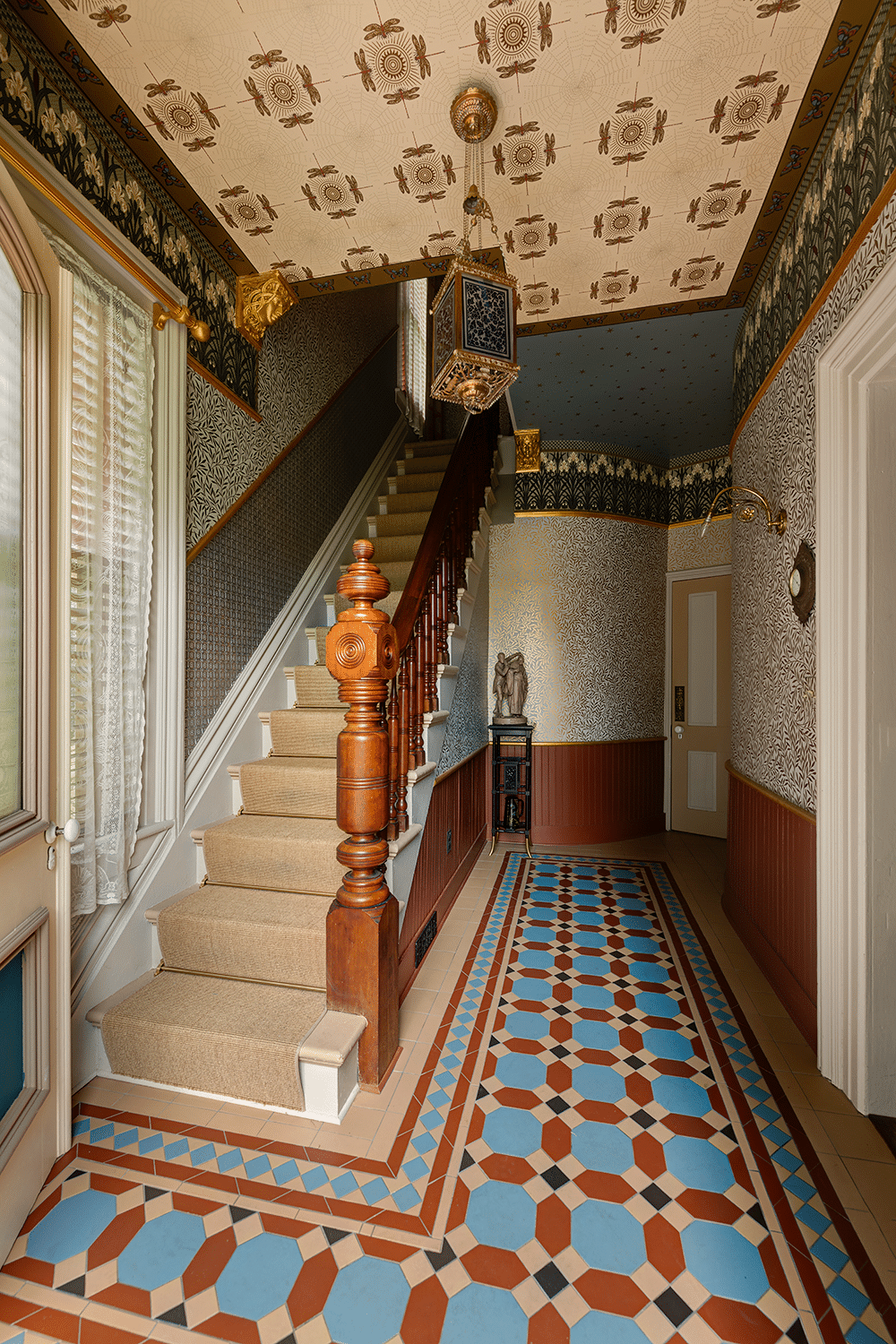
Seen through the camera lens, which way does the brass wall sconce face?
facing to the left of the viewer

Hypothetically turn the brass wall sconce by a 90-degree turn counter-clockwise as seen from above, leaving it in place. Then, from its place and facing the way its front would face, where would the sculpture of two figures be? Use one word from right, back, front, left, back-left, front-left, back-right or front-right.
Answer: back-right

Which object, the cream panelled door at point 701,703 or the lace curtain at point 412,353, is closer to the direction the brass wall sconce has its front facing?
the lace curtain

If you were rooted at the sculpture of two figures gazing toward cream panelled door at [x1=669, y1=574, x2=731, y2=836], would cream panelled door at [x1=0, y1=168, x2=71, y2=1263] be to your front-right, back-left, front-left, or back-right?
back-right

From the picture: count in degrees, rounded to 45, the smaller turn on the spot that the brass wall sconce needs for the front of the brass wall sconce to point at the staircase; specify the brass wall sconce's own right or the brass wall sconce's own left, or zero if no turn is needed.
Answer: approximately 45° to the brass wall sconce's own left

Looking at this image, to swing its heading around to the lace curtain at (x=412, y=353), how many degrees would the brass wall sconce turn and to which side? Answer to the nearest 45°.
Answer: approximately 45° to its right

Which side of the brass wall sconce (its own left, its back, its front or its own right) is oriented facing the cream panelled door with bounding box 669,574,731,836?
right
